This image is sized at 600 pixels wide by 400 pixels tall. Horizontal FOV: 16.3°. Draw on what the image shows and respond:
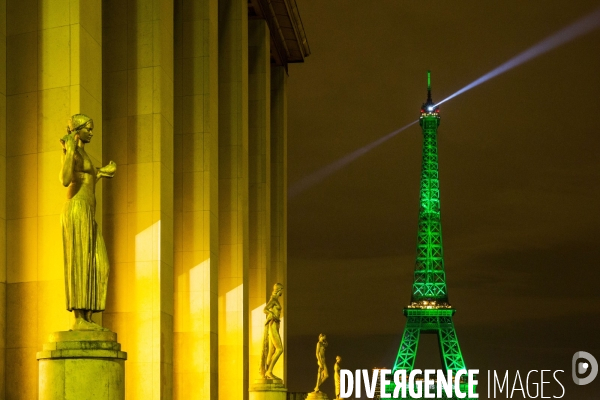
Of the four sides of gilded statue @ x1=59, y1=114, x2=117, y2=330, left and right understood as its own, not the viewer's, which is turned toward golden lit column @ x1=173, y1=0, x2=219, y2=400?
left

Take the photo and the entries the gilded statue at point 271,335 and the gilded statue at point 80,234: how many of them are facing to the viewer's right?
2

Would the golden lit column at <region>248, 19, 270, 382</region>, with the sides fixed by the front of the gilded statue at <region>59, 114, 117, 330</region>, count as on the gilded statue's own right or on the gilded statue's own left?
on the gilded statue's own left

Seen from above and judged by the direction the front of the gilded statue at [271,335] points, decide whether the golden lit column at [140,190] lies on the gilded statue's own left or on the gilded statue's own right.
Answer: on the gilded statue's own right

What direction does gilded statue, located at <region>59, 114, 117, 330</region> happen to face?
to the viewer's right

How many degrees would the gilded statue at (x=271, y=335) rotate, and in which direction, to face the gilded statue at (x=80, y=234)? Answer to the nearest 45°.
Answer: approximately 90° to its right

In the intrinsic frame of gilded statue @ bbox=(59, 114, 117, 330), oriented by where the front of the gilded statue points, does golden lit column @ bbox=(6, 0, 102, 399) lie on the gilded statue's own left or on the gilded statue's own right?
on the gilded statue's own left

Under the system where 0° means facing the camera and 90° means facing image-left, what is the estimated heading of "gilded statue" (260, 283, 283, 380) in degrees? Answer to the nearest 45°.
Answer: approximately 270°
